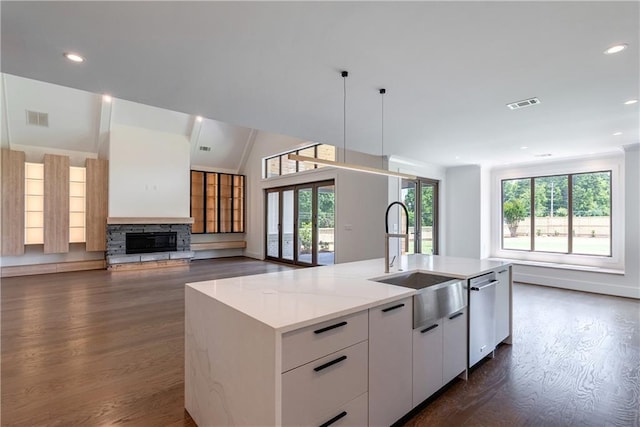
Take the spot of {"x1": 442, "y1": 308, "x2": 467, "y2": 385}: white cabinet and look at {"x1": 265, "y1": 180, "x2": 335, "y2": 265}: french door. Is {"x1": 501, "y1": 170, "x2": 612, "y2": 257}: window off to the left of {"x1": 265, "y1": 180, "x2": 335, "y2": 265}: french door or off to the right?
right

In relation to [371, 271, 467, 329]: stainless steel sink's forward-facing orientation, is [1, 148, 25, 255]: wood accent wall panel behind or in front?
behind

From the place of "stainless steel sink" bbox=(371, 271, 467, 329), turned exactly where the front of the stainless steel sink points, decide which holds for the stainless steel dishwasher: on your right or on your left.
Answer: on your left
